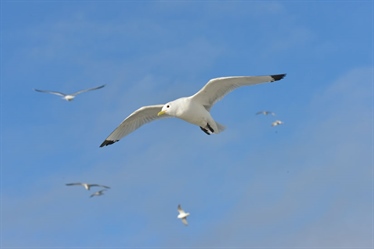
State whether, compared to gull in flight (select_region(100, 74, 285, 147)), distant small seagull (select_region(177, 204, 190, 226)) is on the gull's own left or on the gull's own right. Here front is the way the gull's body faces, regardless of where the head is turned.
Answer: on the gull's own right
